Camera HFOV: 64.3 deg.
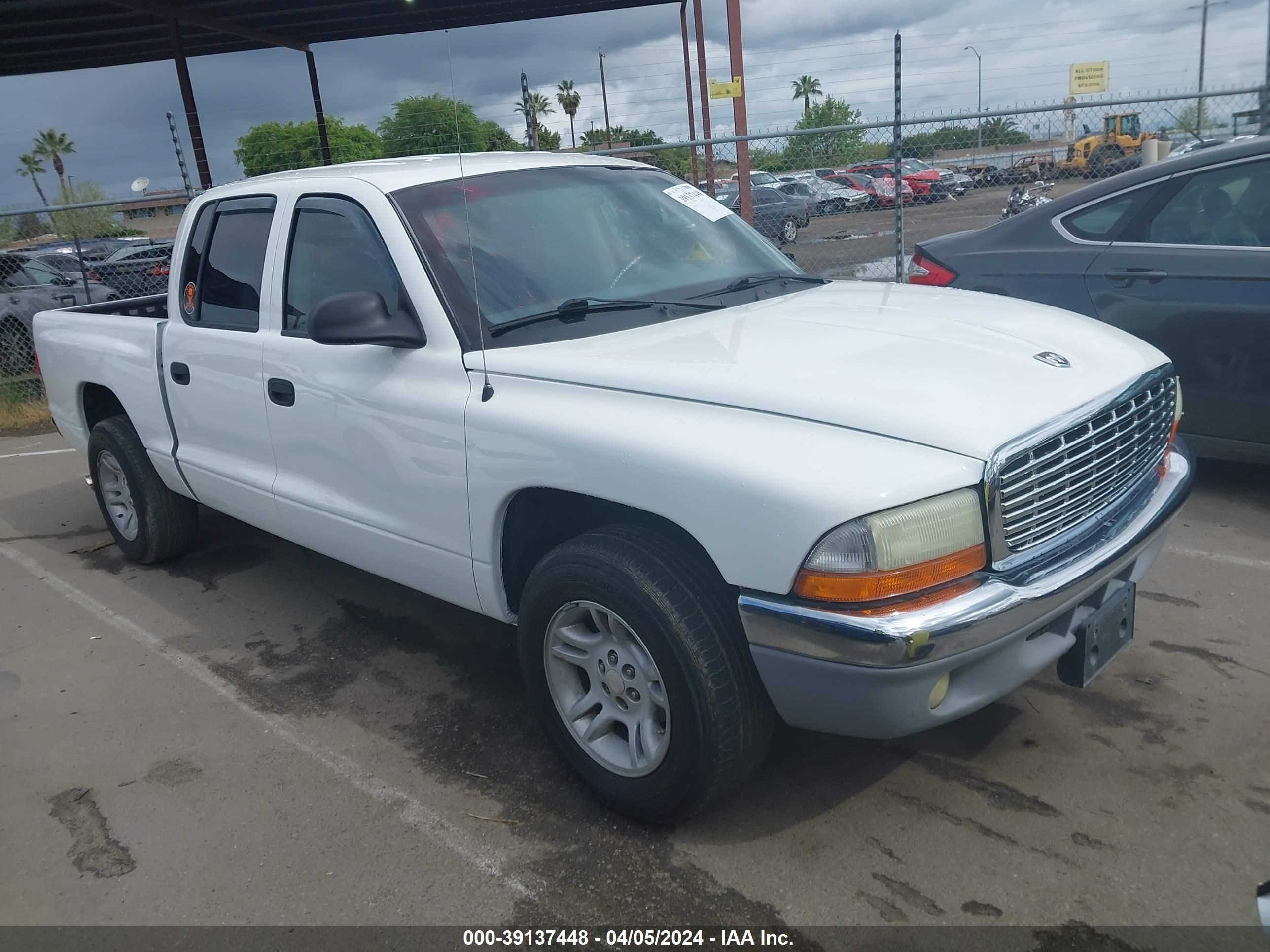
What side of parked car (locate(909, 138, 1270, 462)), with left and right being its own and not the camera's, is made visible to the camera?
right

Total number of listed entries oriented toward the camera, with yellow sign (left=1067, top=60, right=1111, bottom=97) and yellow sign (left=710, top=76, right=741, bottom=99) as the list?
2

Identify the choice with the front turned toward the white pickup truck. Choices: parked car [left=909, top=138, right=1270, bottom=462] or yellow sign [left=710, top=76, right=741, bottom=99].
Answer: the yellow sign

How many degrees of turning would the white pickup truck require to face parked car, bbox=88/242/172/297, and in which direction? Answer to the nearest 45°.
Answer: approximately 180°

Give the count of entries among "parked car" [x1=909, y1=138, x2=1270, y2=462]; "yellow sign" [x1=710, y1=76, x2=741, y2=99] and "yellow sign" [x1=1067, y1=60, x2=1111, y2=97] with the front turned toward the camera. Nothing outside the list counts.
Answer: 2

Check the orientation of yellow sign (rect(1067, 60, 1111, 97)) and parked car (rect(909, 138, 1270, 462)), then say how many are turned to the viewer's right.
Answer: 1

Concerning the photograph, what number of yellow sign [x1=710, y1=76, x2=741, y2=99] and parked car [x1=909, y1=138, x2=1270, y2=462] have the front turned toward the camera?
1

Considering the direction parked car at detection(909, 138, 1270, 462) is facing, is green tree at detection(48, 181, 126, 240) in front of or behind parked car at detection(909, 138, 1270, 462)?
behind
